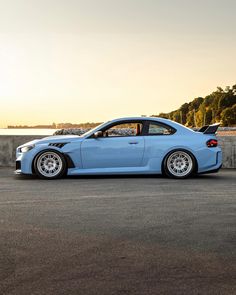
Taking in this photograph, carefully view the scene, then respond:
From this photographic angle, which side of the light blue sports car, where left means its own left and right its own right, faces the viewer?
left
